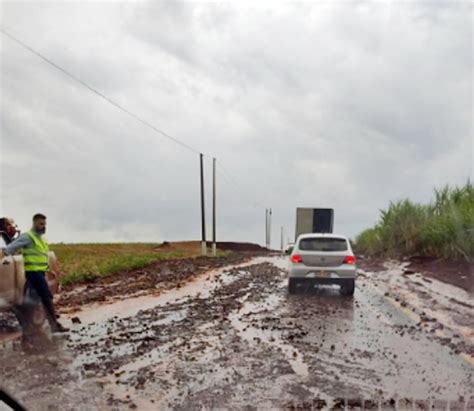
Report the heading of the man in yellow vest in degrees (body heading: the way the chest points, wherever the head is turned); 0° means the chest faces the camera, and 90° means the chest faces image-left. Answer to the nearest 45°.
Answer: approximately 315°

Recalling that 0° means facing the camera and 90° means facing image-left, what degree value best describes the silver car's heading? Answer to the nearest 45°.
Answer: approximately 180°
